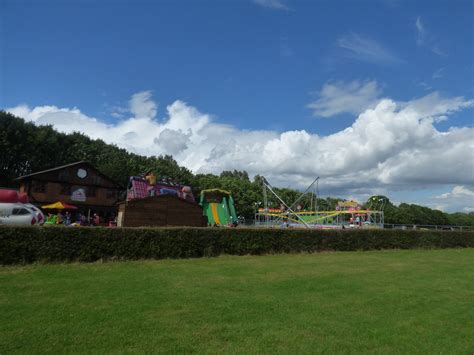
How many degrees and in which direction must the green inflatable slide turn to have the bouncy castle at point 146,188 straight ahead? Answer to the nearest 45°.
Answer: approximately 90° to its right

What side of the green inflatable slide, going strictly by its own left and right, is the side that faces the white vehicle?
right

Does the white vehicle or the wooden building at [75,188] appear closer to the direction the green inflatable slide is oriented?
the white vehicle

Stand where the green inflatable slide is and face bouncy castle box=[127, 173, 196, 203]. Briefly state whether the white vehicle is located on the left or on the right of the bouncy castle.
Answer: left
